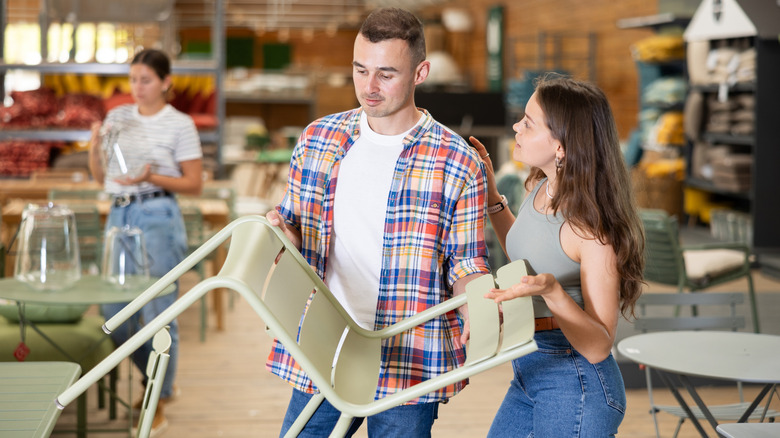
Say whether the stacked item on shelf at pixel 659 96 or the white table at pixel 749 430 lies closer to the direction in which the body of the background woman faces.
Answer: the white table

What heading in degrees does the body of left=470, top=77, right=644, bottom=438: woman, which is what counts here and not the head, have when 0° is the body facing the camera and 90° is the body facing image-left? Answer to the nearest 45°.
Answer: approximately 90°

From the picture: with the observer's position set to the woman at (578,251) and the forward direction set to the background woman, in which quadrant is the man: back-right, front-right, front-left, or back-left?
front-left

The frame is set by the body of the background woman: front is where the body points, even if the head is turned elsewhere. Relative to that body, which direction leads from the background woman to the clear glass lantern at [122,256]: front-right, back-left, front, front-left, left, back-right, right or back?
front-left

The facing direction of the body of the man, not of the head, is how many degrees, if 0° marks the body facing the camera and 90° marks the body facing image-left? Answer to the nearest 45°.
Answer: approximately 45°

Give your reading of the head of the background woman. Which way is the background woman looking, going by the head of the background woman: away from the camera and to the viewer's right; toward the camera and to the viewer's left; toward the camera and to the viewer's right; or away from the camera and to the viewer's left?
toward the camera and to the viewer's left

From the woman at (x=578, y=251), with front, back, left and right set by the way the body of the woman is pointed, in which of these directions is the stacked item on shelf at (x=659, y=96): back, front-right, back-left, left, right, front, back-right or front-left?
right

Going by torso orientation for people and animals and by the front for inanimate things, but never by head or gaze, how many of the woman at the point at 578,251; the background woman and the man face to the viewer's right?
0

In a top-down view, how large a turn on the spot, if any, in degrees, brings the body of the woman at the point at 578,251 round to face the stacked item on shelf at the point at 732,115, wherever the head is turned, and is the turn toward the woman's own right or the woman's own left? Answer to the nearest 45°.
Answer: approximately 90° to the woman's own right
